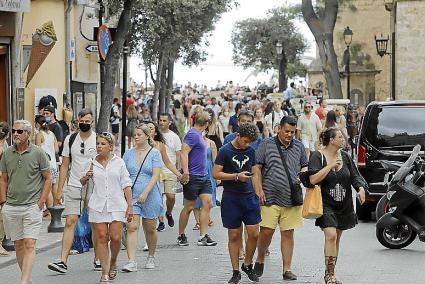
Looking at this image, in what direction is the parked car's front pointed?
away from the camera

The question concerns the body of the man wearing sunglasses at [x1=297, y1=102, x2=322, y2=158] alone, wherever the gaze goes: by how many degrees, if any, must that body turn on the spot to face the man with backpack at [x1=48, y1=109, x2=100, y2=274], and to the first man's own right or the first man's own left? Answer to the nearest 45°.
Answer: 0° — they already face them

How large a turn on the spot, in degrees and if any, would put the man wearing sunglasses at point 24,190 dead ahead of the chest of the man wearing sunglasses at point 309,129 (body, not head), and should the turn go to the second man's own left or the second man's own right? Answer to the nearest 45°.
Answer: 0° — they already face them

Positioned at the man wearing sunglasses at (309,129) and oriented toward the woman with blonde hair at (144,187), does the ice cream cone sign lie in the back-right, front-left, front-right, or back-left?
front-right

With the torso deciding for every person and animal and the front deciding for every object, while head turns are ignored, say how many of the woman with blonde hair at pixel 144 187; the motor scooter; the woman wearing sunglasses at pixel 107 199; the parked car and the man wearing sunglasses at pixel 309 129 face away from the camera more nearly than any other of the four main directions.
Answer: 1

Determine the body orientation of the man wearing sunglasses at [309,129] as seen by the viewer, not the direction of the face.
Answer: toward the camera

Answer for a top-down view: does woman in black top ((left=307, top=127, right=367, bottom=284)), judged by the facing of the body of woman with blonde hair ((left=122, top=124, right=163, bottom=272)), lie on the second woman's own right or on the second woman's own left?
on the second woman's own left

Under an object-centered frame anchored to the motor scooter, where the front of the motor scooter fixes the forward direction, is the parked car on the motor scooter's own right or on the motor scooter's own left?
on the motor scooter's own right

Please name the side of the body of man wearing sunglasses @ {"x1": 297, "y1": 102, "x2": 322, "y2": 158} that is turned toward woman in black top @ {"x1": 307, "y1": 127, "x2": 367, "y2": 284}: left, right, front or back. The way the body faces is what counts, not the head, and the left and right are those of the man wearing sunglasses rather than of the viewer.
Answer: front

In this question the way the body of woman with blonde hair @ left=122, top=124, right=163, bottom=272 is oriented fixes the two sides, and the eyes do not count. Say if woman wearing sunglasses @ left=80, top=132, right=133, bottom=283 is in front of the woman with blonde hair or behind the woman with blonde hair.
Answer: in front

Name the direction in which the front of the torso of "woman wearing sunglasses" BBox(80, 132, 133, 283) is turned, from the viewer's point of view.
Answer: toward the camera

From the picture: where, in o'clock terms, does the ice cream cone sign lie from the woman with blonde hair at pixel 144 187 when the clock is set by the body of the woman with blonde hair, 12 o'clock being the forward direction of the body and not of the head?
The ice cream cone sign is roughly at 4 o'clock from the woman with blonde hair.

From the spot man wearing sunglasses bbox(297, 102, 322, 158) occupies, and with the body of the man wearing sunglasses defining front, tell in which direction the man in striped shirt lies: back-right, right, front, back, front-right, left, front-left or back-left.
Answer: front

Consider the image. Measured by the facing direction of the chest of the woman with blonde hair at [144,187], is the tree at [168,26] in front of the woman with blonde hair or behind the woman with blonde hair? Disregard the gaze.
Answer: behind

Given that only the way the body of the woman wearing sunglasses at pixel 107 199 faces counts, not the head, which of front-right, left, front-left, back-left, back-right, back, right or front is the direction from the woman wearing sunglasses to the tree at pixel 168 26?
back
